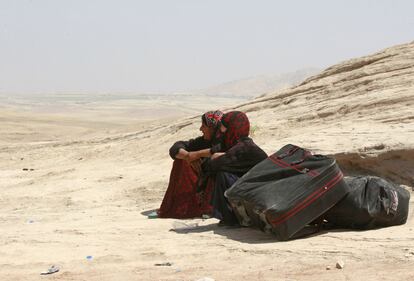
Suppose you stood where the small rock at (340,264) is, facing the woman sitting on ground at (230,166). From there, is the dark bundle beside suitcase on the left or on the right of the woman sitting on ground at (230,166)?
right

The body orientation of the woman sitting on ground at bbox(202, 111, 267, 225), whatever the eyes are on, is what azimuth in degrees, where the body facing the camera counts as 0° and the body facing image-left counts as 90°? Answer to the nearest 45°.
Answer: approximately 90°

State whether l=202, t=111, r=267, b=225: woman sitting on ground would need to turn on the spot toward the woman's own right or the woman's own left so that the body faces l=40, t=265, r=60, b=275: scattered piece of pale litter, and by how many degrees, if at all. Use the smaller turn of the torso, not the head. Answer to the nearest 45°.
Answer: approximately 45° to the woman's own left

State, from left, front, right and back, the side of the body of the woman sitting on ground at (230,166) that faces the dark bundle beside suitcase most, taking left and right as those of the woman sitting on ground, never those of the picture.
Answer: back

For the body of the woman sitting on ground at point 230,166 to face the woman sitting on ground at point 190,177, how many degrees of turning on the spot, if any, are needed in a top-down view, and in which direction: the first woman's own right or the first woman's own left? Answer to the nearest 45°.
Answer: approximately 45° to the first woman's own right

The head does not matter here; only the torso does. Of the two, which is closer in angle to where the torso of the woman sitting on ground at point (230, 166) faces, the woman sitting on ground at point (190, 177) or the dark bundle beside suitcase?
the woman sitting on ground

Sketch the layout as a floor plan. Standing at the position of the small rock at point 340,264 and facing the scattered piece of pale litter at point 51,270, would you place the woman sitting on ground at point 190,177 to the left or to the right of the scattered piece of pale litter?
right
